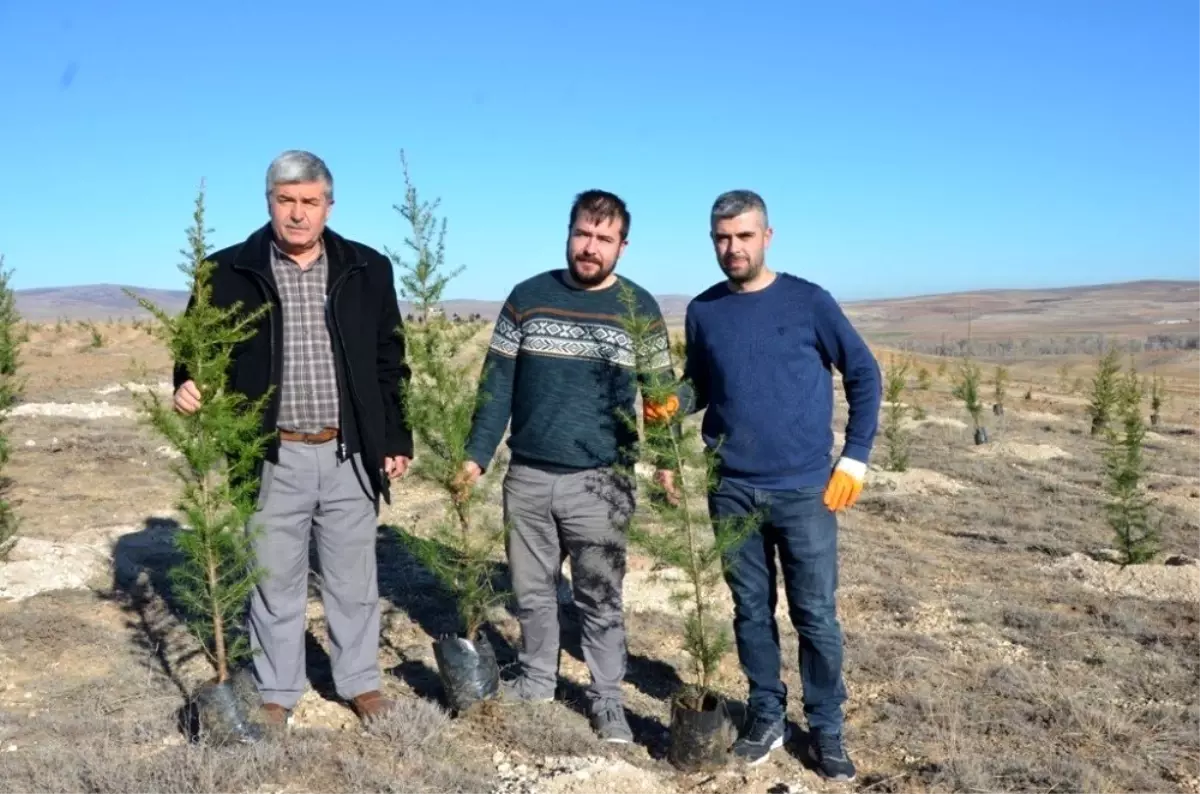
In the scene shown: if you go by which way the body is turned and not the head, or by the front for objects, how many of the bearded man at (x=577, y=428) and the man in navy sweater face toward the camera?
2

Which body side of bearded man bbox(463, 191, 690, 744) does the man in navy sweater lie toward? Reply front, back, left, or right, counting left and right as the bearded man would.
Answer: left

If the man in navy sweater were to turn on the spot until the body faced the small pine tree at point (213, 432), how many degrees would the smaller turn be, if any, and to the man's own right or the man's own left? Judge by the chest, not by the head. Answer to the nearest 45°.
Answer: approximately 90° to the man's own right

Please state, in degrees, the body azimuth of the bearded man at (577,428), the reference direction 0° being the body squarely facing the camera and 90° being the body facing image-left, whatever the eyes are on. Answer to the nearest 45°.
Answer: approximately 0°

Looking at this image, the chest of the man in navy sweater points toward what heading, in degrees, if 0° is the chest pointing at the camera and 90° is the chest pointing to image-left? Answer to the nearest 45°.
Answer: approximately 0°

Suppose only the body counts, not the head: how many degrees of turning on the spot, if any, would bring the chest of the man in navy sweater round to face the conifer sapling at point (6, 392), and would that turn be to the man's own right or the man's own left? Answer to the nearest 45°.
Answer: approximately 135° to the man's own right

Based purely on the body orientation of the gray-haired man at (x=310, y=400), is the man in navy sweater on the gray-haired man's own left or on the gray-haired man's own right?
on the gray-haired man's own left
